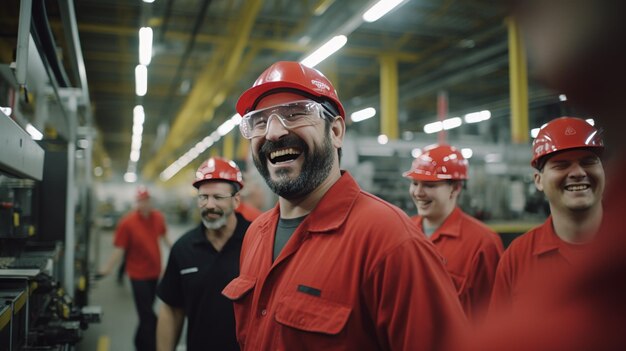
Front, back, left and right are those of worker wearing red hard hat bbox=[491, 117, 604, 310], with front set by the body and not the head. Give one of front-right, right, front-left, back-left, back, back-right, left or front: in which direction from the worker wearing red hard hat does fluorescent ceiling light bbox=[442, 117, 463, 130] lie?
back

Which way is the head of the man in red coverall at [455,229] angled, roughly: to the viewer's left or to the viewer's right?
to the viewer's left

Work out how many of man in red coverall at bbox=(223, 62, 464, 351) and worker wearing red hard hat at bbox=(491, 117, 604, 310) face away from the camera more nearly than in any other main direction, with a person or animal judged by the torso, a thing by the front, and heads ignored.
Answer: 0

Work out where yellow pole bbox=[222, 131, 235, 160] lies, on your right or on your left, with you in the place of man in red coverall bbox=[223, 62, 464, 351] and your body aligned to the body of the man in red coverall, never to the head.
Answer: on your right

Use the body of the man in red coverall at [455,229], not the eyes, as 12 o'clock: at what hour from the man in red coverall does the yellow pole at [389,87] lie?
The yellow pole is roughly at 4 o'clock from the man in red coverall.

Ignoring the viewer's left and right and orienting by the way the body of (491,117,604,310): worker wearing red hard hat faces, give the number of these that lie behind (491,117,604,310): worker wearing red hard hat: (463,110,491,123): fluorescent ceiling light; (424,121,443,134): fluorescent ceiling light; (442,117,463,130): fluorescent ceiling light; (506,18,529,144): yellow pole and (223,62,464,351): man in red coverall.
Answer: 4

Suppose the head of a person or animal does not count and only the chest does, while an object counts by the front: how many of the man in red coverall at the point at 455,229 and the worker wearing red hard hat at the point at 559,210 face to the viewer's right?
0

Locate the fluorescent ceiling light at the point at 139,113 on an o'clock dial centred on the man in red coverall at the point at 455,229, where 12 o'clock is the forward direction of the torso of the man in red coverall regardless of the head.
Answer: The fluorescent ceiling light is roughly at 3 o'clock from the man in red coverall.

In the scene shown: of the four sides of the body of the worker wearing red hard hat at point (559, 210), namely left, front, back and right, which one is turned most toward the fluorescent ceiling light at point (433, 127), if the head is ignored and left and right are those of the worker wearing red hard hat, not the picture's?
back

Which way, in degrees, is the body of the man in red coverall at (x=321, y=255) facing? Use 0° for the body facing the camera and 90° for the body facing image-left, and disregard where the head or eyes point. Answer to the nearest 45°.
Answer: approximately 45°

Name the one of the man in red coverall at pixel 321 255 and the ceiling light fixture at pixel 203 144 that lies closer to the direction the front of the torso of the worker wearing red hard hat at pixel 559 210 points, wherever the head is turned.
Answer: the man in red coverall

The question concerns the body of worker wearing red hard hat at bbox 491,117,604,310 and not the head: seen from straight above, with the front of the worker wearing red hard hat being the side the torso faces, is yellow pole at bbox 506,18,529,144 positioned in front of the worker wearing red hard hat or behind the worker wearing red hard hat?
behind
